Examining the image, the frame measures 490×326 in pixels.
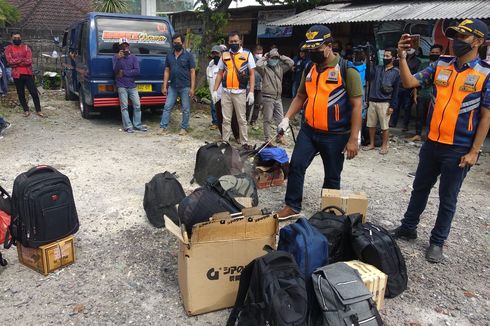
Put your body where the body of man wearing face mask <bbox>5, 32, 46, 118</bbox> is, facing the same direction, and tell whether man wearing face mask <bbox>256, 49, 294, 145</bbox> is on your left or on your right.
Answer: on your left

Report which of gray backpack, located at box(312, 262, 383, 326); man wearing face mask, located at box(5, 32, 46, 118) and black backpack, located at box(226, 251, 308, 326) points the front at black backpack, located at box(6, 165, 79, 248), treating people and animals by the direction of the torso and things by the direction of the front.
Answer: the man wearing face mask

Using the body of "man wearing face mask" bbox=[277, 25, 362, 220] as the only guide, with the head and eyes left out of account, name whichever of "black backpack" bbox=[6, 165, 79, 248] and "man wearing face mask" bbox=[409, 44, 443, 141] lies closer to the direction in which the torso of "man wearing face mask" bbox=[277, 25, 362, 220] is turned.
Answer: the black backpack

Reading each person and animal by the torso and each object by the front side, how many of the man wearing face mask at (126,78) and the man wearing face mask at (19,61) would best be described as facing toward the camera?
2

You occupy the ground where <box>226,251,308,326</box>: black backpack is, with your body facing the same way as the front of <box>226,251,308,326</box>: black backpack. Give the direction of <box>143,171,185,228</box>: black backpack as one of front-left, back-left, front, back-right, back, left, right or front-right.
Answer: back

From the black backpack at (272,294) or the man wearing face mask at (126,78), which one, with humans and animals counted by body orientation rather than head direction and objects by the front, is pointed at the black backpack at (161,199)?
the man wearing face mask

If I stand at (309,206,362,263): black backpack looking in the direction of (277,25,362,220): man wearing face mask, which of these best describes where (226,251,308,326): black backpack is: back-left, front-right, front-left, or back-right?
back-left

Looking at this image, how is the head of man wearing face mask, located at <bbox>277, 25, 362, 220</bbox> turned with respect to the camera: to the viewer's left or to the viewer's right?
to the viewer's left
